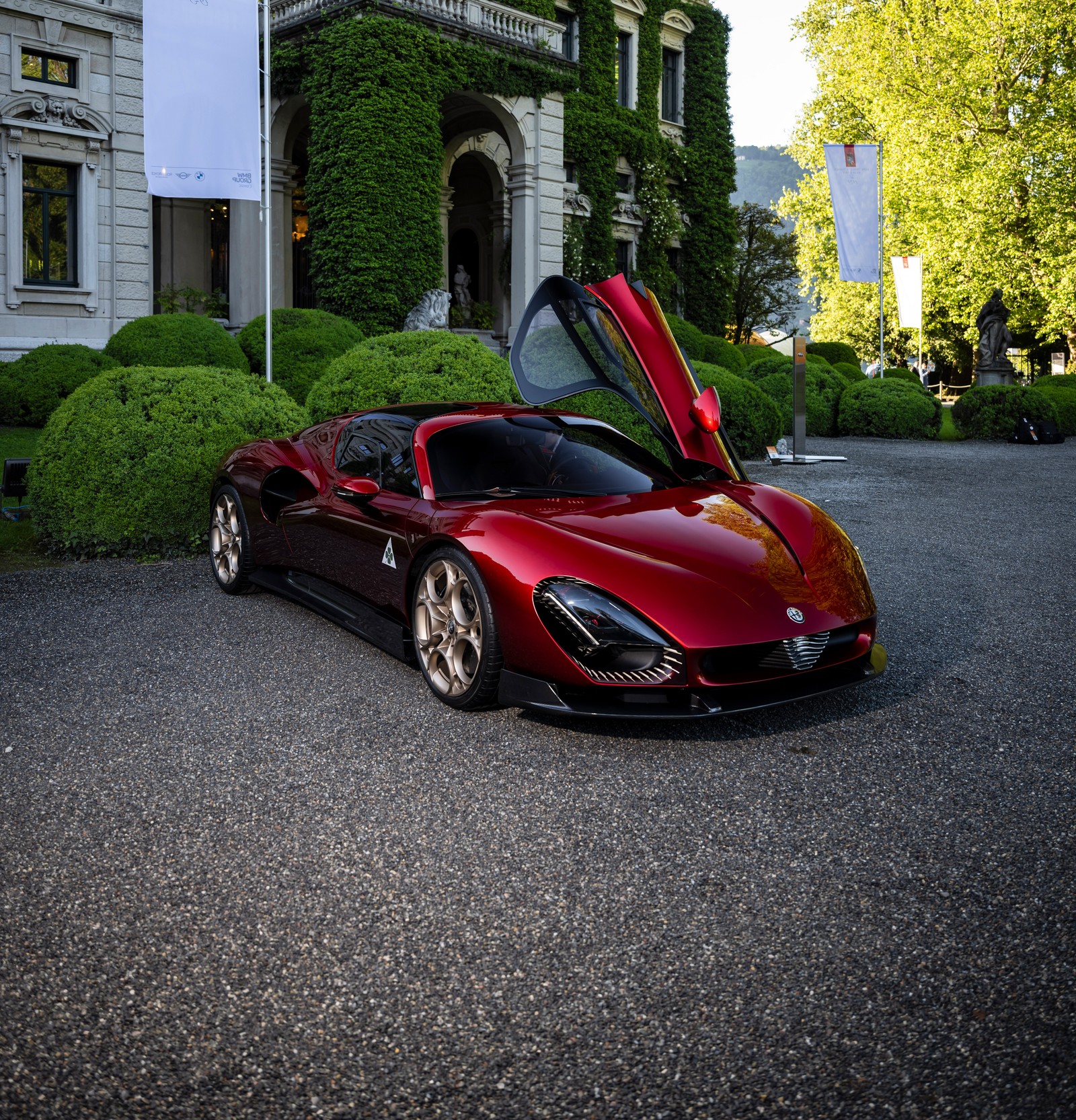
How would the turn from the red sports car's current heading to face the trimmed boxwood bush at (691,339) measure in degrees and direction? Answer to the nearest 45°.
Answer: approximately 135° to its left

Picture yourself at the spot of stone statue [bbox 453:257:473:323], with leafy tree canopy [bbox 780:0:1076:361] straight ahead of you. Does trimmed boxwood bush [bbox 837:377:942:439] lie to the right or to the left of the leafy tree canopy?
right

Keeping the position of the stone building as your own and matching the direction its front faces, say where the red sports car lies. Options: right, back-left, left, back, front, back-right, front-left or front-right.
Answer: front-right

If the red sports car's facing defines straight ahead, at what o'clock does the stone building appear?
The stone building is roughly at 7 o'clock from the red sports car.

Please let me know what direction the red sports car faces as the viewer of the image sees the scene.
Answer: facing the viewer and to the right of the viewer
